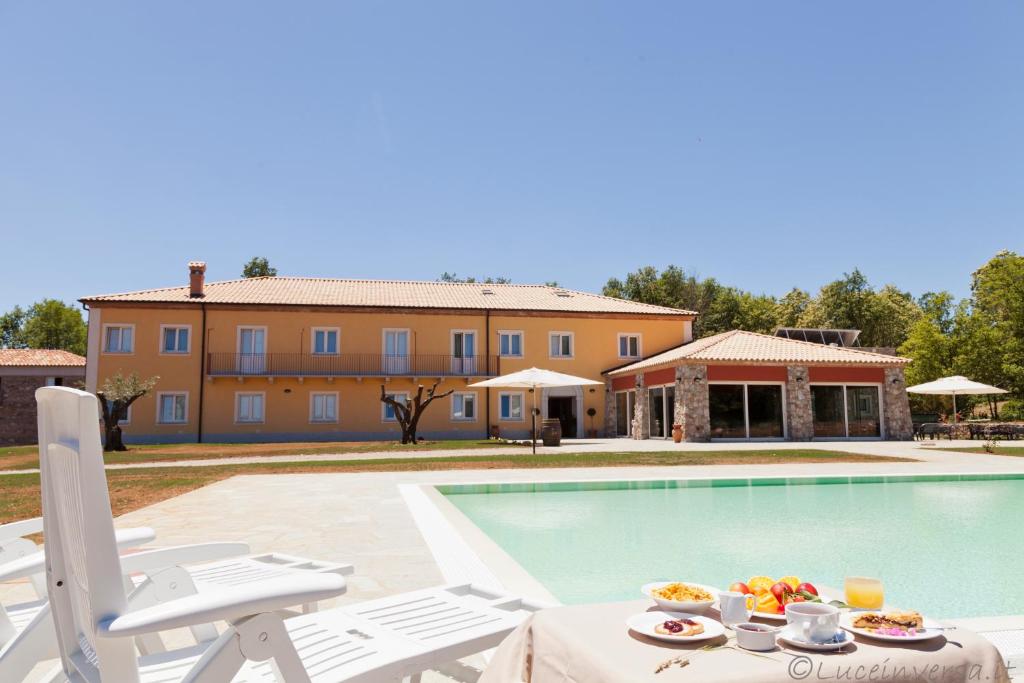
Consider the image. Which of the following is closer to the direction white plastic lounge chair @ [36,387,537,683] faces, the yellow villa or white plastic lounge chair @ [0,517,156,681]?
the yellow villa

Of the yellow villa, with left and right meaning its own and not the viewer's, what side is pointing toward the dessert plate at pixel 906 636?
front

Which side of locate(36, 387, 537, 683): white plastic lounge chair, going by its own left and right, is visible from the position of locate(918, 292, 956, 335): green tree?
front

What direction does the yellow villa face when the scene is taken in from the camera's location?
facing the viewer

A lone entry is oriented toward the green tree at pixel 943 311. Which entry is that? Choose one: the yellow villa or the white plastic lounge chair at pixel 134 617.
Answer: the white plastic lounge chair

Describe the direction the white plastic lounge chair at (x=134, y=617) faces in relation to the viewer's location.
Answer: facing away from the viewer and to the right of the viewer

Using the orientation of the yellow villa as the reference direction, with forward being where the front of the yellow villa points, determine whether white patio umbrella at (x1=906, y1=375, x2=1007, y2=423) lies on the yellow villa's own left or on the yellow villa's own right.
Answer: on the yellow villa's own left

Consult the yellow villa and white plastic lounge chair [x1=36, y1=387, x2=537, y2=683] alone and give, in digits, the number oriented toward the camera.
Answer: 1

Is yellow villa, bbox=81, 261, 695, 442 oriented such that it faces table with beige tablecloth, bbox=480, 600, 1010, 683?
yes

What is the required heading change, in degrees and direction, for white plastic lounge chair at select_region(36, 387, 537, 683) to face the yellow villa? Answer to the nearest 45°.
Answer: approximately 45° to its left

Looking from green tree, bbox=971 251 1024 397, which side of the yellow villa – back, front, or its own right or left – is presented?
left

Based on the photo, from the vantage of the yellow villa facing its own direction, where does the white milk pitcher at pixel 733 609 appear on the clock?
The white milk pitcher is roughly at 12 o'clock from the yellow villa.

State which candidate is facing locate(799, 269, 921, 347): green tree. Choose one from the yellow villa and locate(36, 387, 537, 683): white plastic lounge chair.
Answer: the white plastic lounge chair

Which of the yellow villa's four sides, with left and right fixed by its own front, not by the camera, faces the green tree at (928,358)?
left

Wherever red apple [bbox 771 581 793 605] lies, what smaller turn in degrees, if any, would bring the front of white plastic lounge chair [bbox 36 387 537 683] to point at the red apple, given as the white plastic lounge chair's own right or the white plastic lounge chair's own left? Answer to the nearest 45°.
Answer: approximately 45° to the white plastic lounge chair's own right

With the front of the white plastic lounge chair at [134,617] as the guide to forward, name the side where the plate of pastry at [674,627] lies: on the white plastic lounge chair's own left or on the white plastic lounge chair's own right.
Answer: on the white plastic lounge chair's own right

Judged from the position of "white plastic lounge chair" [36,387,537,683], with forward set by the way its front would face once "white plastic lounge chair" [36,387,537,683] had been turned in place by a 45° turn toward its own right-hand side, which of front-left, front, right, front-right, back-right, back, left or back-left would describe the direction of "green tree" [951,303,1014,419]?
front-left

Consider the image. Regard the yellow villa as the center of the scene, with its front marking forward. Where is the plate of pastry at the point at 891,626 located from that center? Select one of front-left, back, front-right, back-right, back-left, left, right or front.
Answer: front
